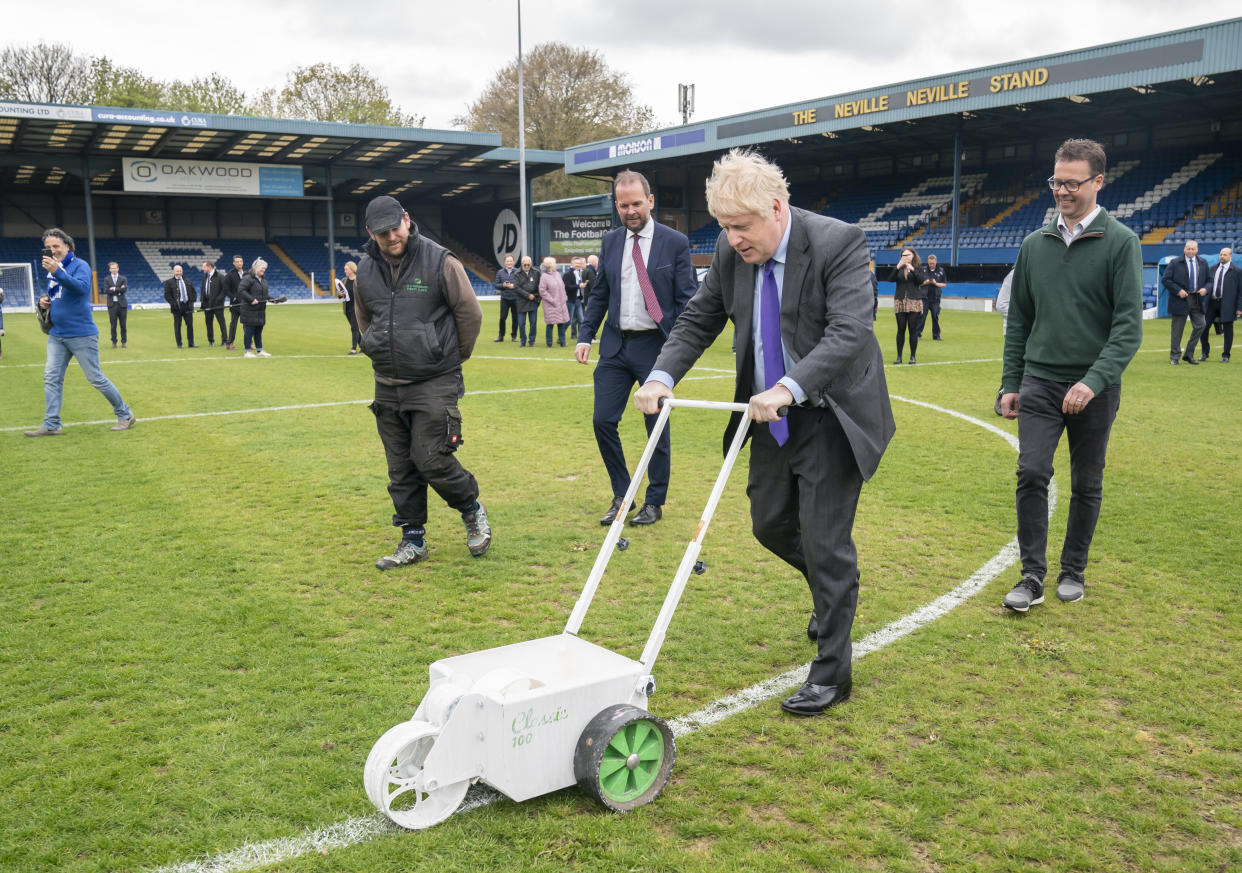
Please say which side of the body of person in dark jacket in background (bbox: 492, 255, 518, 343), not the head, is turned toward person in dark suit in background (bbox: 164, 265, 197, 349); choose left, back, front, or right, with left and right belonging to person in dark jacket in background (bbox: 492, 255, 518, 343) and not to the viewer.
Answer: right

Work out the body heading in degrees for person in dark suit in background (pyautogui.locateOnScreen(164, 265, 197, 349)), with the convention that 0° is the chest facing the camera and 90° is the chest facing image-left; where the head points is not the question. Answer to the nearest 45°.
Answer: approximately 0°

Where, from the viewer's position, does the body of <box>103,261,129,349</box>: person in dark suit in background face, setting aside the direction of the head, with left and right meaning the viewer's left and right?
facing the viewer

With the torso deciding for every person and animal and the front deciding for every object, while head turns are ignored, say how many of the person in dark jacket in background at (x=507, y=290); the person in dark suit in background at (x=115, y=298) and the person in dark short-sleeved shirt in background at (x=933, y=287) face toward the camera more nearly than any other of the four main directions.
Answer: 3

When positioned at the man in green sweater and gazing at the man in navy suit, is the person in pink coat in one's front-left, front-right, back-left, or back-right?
front-right

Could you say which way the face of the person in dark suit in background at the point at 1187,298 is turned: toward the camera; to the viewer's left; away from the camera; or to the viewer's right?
toward the camera

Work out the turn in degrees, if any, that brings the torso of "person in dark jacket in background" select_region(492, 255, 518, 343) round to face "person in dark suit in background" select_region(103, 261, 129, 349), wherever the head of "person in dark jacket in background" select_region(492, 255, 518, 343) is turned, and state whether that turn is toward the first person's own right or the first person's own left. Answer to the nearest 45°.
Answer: approximately 90° to the first person's own right

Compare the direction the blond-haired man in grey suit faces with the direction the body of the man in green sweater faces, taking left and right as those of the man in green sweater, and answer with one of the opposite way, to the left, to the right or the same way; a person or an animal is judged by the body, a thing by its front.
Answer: the same way

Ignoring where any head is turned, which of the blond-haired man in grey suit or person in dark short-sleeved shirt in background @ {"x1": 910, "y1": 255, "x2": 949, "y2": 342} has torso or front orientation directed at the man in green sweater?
the person in dark short-sleeved shirt in background

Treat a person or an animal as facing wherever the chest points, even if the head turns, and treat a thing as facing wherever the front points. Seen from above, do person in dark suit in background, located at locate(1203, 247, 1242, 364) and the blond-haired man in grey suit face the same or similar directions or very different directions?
same or similar directions

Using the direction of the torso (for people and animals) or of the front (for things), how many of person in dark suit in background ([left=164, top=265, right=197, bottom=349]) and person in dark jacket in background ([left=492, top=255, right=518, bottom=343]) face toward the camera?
2

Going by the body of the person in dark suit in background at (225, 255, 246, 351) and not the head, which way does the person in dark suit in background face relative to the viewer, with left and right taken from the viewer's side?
facing the viewer and to the right of the viewer

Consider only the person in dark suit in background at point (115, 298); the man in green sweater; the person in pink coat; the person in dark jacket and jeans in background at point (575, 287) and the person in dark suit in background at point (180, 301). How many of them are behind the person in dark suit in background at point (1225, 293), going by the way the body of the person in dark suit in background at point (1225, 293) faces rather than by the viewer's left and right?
0

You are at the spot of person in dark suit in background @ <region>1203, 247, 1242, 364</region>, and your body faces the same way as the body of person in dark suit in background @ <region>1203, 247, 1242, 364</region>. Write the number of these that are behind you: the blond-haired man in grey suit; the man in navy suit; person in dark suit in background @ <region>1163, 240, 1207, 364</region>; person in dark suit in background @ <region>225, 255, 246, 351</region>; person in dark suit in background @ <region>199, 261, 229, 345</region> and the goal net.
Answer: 0

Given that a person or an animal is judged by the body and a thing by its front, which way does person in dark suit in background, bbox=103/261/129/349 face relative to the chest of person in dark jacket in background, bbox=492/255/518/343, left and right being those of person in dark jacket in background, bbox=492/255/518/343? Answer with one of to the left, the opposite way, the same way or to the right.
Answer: the same way

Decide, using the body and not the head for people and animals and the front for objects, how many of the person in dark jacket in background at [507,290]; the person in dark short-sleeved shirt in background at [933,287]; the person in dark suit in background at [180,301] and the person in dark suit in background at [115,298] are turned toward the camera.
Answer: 4

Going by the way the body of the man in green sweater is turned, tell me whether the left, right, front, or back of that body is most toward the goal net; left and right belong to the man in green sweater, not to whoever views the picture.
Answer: right

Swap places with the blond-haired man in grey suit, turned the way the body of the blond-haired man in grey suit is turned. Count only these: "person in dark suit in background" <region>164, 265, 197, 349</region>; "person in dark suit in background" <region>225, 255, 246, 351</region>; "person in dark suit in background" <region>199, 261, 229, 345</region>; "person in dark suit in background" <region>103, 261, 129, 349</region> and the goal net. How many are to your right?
5

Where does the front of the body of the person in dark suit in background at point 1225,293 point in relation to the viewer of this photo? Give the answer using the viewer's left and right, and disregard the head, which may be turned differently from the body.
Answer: facing the viewer and to the left of the viewer

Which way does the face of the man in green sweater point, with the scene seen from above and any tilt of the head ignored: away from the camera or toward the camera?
toward the camera
